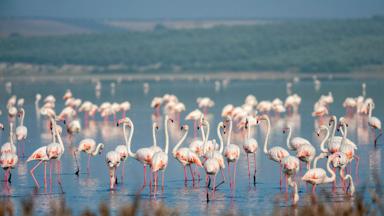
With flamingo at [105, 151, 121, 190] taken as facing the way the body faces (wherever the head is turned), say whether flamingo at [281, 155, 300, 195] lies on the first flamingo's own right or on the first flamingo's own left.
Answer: on the first flamingo's own left

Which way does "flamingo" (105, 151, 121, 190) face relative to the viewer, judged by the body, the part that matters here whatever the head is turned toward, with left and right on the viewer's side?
facing the viewer
